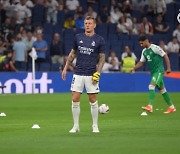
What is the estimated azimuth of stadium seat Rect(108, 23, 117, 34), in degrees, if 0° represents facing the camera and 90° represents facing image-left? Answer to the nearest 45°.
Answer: approximately 0°

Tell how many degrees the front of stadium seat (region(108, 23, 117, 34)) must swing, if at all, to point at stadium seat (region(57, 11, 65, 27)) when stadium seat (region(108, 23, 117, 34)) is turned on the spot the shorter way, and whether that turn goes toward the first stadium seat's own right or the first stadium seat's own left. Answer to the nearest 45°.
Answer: approximately 90° to the first stadium seat's own right

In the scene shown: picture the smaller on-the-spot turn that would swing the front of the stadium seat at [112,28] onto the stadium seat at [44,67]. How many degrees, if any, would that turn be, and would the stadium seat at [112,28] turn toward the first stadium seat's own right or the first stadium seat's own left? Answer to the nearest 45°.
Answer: approximately 45° to the first stadium seat's own right

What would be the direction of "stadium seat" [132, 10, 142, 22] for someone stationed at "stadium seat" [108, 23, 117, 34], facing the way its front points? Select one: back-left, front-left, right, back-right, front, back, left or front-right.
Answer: back-left

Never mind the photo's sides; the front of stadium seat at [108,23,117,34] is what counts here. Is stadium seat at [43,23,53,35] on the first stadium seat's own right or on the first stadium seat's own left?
on the first stadium seat's own right

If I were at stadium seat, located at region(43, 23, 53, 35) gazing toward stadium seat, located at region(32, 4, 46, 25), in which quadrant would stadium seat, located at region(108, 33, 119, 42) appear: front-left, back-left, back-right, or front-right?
back-right
